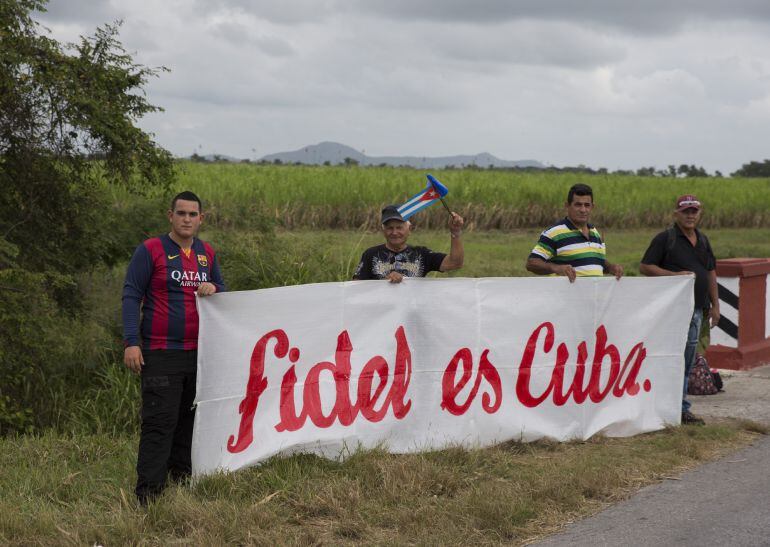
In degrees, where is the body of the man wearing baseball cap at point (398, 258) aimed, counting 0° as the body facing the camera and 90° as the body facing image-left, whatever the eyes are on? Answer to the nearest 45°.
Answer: approximately 0°

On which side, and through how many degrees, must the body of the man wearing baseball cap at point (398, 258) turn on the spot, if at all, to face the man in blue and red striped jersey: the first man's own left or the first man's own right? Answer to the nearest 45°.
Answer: approximately 45° to the first man's own right

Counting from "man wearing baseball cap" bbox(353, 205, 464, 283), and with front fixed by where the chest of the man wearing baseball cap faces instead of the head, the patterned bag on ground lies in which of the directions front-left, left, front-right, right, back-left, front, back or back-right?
back-left

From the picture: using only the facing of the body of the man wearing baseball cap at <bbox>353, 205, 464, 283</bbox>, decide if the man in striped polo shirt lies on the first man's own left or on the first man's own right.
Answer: on the first man's own left
